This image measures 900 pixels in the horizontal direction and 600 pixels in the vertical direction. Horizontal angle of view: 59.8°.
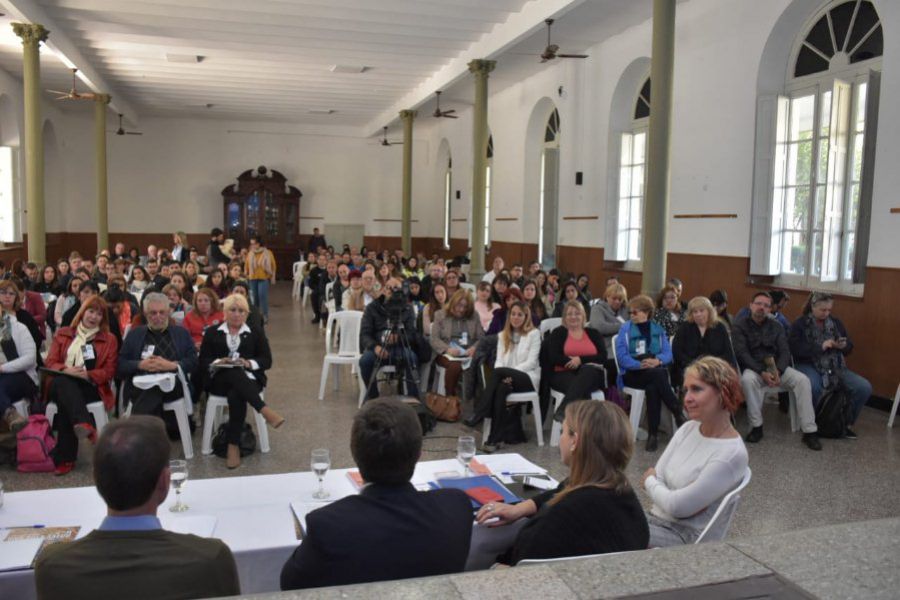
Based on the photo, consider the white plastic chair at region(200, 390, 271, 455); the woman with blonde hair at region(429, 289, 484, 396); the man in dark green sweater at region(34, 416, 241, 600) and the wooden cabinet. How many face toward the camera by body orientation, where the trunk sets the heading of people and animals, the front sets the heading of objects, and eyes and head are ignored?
3

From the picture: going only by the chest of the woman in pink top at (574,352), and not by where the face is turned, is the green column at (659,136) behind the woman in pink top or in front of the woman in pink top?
behind

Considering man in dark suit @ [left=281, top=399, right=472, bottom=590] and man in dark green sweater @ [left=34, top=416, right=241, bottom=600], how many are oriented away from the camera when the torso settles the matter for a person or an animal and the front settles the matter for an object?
2

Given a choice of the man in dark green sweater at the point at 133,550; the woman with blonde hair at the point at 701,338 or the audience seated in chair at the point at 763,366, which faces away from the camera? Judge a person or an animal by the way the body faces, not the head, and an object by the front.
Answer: the man in dark green sweater

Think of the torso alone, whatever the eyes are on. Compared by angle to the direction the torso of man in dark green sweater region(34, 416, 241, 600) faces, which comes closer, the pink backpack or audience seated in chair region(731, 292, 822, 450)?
the pink backpack

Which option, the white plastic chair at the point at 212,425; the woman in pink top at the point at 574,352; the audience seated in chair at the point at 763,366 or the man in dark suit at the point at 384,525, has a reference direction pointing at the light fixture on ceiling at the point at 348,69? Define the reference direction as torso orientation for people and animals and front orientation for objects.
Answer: the man in dark suit

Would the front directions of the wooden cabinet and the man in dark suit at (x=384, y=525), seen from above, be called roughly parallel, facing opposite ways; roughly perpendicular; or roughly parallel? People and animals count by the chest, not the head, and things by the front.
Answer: roughly parallel, facing opposite ways

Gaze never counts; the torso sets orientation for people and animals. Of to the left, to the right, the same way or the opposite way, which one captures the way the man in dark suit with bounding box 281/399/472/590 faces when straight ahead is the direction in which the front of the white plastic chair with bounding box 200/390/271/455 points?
the opposite way

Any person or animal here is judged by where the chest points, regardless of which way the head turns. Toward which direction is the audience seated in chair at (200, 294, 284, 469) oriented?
toward the camera

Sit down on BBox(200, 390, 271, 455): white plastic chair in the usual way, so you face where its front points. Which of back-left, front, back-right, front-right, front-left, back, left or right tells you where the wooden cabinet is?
back

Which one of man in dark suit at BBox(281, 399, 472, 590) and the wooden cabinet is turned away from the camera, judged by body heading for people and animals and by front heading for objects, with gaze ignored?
the man in dark suit

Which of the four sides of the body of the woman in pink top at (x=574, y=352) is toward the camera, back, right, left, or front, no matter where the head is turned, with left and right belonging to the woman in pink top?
front

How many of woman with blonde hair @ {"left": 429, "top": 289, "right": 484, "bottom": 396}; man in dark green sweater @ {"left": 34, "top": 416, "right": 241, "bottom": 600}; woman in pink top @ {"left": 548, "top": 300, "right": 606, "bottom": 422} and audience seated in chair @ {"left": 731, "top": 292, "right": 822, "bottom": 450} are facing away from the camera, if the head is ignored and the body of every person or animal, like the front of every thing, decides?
1

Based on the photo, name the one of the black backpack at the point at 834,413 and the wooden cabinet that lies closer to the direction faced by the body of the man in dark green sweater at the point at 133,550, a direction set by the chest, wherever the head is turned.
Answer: the wooden cabinet

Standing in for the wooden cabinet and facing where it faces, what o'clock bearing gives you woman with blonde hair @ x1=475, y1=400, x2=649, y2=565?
The woman with blonde hair is roughly at 12 o'clock from the wooden cabinet.

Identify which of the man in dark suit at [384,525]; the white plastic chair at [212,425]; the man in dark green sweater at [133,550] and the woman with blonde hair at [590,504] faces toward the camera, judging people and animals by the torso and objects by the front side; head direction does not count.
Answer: the white plastic chair

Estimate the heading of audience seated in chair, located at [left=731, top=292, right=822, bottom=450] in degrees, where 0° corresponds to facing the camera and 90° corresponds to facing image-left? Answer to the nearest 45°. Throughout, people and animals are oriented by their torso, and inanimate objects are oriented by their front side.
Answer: approximately 0°

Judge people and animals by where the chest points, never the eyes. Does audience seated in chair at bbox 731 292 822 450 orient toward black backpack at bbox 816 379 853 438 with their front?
no

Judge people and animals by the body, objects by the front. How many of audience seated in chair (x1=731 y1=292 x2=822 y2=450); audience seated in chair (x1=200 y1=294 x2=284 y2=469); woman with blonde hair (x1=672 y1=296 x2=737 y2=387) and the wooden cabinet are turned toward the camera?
4

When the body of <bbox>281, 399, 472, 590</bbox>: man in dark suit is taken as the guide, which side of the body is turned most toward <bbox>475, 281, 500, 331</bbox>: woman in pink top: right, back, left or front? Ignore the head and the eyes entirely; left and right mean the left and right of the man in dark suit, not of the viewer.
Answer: front

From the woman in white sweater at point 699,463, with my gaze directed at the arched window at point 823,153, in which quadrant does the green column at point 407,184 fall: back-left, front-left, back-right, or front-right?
front-left

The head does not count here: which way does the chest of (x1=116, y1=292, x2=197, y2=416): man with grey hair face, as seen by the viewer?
toward the camera
